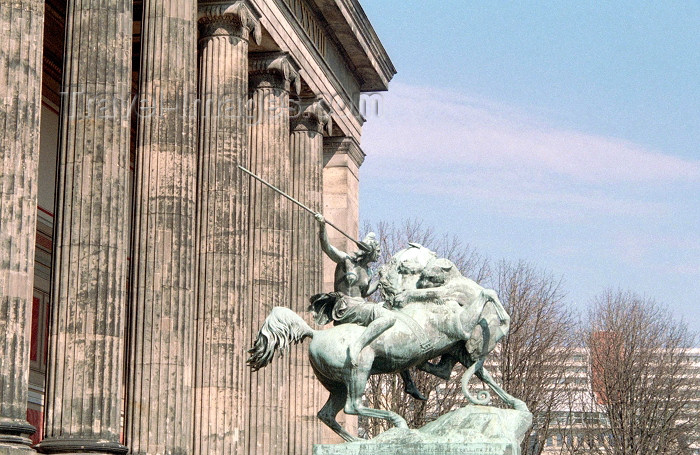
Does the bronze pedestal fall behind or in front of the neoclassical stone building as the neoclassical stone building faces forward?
in front

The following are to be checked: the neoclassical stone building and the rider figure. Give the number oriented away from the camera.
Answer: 0

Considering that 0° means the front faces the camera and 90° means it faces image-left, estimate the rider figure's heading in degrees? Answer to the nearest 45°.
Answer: approximately 315°

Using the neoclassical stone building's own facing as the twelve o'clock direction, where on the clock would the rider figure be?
The rider figure is roughly at 1 o'clock from the neoclassical stone building.
